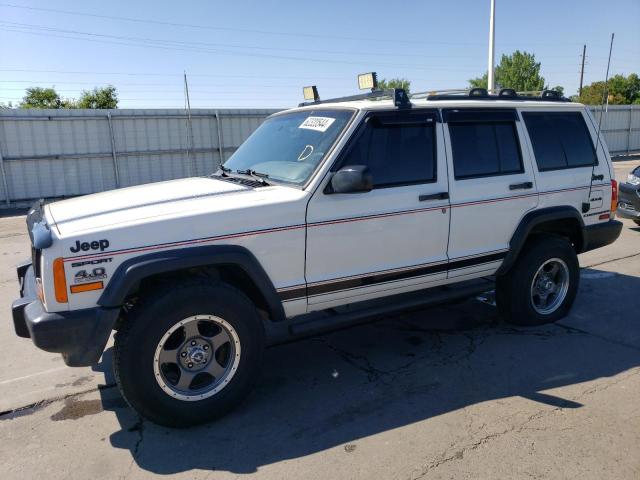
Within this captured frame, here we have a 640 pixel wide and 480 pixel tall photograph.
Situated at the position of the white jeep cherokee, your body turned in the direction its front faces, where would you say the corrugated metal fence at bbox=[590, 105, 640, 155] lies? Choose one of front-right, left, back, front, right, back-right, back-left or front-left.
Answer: back

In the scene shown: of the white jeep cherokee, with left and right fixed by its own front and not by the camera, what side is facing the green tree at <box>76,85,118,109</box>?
right

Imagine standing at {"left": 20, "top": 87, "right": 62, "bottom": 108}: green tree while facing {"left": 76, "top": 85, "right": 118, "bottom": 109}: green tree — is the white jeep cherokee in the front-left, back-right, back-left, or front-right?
front-right

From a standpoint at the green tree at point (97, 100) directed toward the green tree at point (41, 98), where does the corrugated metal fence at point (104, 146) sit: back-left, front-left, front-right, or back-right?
back-left

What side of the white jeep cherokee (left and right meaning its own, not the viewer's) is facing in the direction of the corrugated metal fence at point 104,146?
right

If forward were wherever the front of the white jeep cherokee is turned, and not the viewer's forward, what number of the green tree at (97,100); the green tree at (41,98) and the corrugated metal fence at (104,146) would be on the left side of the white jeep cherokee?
0

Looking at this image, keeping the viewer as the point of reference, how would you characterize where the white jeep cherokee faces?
facing the viewer and to the left of the viewer

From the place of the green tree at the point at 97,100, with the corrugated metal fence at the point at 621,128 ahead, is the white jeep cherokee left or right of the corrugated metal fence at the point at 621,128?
right

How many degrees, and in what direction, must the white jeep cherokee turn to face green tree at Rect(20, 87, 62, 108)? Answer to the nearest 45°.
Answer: approximately 90° to its right
